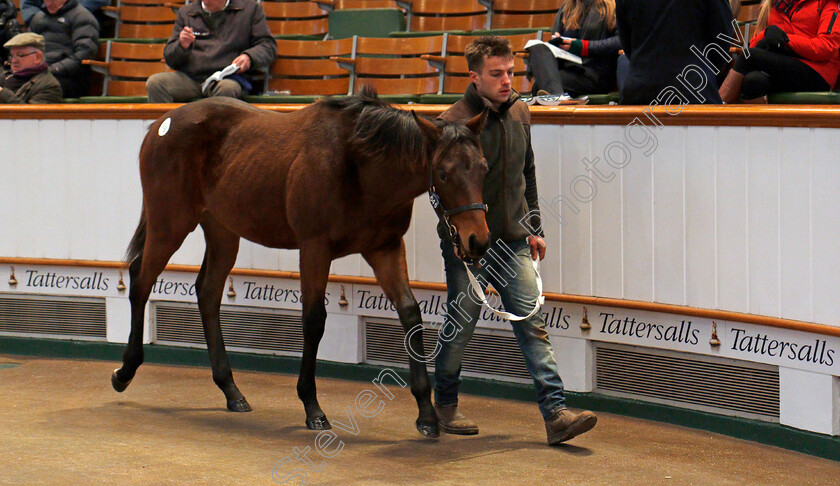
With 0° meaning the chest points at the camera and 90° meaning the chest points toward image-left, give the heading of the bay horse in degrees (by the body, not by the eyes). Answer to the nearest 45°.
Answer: approximately 315°

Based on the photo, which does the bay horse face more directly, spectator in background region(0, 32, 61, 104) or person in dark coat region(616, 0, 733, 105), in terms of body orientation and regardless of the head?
the person in dark coat

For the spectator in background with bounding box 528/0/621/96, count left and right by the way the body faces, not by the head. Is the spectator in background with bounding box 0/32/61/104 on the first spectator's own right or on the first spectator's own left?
on the first spectator's own right

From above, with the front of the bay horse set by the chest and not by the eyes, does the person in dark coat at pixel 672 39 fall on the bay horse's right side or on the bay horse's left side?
on the bay horse's left side

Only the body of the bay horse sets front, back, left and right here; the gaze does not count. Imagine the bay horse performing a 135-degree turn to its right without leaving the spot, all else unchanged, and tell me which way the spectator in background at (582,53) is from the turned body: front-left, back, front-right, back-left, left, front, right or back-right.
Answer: back-right

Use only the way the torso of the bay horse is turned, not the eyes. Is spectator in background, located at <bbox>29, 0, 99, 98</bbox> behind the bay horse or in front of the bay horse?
behind

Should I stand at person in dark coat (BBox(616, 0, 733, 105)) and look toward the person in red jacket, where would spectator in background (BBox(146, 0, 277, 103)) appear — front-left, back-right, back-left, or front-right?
back-left

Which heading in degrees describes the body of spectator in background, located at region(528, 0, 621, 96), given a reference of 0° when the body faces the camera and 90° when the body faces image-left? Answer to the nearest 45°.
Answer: approximately 45°

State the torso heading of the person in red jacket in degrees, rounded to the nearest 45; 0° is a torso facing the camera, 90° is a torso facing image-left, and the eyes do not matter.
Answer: approximately 45°

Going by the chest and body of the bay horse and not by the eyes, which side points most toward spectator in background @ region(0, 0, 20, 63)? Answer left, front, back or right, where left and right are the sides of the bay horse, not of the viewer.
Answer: back

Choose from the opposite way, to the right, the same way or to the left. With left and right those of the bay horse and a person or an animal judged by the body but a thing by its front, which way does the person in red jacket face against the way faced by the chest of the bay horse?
to the right

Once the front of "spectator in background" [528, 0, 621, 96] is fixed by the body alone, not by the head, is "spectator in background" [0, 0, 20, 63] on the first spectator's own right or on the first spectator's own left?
on the first spectator's own right
